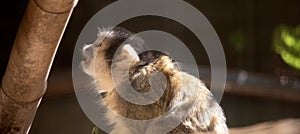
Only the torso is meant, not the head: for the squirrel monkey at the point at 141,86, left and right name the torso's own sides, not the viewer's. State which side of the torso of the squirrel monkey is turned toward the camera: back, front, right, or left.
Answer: left

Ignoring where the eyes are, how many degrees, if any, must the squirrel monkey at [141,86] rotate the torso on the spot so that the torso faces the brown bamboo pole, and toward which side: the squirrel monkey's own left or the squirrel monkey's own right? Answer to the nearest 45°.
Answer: approximately 45° to the squirrel monkey's own left
